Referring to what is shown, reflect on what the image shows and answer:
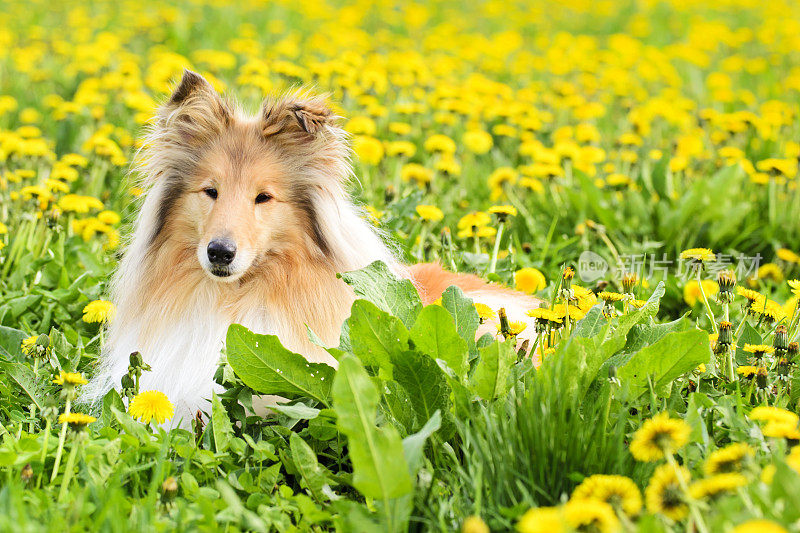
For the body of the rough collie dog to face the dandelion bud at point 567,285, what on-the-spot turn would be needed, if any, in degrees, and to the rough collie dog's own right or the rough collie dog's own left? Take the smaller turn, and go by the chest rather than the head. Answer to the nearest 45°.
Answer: approximately 90° to the rough collie dog's own left

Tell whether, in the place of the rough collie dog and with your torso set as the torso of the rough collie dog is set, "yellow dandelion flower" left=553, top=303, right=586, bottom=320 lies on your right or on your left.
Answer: on your left

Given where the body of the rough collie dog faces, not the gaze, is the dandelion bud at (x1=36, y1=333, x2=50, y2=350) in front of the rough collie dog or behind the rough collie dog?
in front

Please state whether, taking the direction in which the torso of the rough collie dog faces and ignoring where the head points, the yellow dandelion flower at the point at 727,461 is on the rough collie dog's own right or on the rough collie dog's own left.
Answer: on the rough collie dog's own left

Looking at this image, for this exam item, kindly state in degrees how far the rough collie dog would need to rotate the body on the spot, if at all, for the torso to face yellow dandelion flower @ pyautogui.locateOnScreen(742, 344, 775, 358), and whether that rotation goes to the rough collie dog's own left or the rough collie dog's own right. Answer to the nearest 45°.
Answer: approximately 90° to the rough collie dog's own left

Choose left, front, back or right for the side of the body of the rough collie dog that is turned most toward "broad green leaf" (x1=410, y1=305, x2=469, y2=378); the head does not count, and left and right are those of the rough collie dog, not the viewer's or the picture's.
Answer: left

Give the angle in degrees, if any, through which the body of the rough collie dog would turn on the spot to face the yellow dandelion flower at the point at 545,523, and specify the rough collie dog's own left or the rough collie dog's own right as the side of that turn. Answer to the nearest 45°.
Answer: approximately 45° to the rough collie dog's own left

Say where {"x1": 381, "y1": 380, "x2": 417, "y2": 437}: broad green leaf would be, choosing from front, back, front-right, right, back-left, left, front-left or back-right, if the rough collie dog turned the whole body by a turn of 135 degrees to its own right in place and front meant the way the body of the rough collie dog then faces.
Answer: back-right

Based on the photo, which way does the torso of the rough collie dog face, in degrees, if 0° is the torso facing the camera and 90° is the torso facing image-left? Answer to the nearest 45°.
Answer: approximately 45°

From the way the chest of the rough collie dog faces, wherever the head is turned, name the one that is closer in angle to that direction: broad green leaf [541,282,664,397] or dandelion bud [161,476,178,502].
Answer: the dandelion bud
